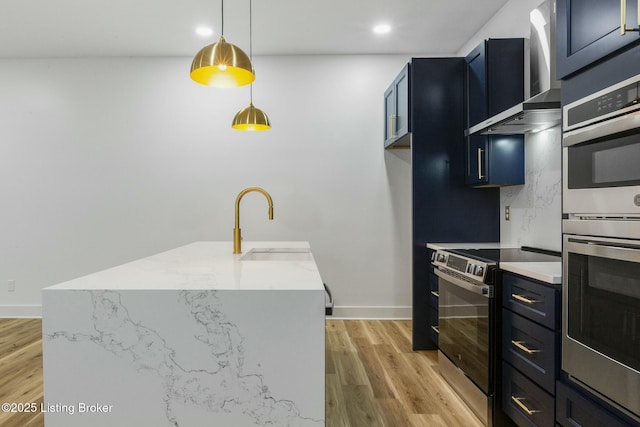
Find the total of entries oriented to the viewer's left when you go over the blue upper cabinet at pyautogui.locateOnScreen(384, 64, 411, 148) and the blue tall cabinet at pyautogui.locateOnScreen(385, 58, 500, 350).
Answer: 2

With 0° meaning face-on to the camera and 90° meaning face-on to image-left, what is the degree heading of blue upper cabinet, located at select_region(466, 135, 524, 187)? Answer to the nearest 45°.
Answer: approximately 45°

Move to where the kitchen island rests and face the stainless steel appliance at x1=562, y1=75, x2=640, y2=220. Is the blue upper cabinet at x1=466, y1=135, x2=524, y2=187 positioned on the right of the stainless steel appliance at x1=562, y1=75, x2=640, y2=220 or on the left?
left

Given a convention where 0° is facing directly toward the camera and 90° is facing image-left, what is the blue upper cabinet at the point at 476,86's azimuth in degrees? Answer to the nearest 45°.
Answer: approximately 45°

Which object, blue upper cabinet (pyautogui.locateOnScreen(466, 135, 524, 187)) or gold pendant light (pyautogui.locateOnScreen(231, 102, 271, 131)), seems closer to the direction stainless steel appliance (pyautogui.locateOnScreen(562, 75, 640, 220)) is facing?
the gold pendant light

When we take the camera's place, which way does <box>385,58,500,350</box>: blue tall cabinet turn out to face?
facing to the left of the viewer

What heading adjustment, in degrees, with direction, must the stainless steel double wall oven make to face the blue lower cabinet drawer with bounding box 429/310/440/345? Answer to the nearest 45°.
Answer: approximately 90° to its right

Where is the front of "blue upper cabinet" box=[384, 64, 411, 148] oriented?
to the viewer's left

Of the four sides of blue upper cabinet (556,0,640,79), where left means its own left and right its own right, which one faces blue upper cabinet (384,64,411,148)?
right

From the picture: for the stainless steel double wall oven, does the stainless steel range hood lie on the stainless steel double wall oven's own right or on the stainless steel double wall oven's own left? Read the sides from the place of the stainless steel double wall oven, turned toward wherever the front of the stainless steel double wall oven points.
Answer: on the stainless steel double wall oven's own right
